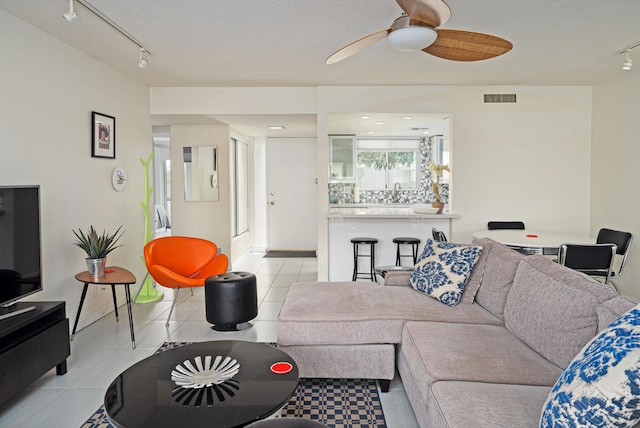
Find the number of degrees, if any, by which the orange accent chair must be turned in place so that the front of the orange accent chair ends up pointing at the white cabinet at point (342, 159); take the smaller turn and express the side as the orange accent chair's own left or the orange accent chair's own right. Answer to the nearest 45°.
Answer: approximately 90° to the orange accent chair's own left

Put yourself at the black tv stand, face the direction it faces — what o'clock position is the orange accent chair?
The orange accent chair is roughly at 9 o'clock from the black tv stand.

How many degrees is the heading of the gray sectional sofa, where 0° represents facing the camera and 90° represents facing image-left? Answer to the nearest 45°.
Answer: approximately 90°

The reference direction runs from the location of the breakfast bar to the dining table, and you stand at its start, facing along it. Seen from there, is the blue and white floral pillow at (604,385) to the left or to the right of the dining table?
right

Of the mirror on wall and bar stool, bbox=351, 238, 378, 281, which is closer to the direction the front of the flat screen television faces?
the bar stool

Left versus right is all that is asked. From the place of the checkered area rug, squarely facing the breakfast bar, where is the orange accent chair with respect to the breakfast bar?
left

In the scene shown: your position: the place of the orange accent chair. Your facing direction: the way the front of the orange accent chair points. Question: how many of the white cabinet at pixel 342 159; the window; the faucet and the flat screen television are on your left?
3

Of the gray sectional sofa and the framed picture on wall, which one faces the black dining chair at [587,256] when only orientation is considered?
the framed picture on wall

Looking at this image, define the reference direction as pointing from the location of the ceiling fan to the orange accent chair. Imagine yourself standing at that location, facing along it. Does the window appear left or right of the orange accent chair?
right

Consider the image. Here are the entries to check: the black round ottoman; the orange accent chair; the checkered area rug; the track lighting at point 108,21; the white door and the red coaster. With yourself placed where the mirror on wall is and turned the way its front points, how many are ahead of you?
5

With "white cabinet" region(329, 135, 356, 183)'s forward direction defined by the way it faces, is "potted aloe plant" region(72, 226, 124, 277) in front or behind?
in front

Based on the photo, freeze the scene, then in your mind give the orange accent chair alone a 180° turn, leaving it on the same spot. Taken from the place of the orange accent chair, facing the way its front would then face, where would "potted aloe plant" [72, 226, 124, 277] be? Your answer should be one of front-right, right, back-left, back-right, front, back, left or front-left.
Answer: left

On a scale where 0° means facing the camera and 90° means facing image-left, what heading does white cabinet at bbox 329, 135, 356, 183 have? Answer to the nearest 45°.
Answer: approximately 0°

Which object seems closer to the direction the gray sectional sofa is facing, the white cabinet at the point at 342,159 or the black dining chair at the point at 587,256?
the white cabinet

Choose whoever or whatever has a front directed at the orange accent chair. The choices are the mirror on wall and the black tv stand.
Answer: the mirror on wall

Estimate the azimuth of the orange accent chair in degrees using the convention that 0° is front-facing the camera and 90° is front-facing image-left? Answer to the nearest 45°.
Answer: approximately 315°
